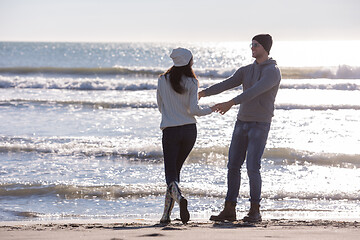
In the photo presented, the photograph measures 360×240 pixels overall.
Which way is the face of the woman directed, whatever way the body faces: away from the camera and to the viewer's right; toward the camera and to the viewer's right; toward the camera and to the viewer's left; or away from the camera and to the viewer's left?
away from the camera and to the viewer's right

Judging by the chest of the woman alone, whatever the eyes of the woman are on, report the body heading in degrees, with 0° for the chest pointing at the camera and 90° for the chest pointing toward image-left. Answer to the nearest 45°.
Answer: approximately 225°

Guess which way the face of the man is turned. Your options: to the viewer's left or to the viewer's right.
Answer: to the viewer's left

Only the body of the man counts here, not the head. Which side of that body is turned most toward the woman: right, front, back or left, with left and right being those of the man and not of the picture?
front

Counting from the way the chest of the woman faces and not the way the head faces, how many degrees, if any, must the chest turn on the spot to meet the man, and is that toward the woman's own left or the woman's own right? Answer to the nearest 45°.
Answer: approximately 45° to the woman's own right
